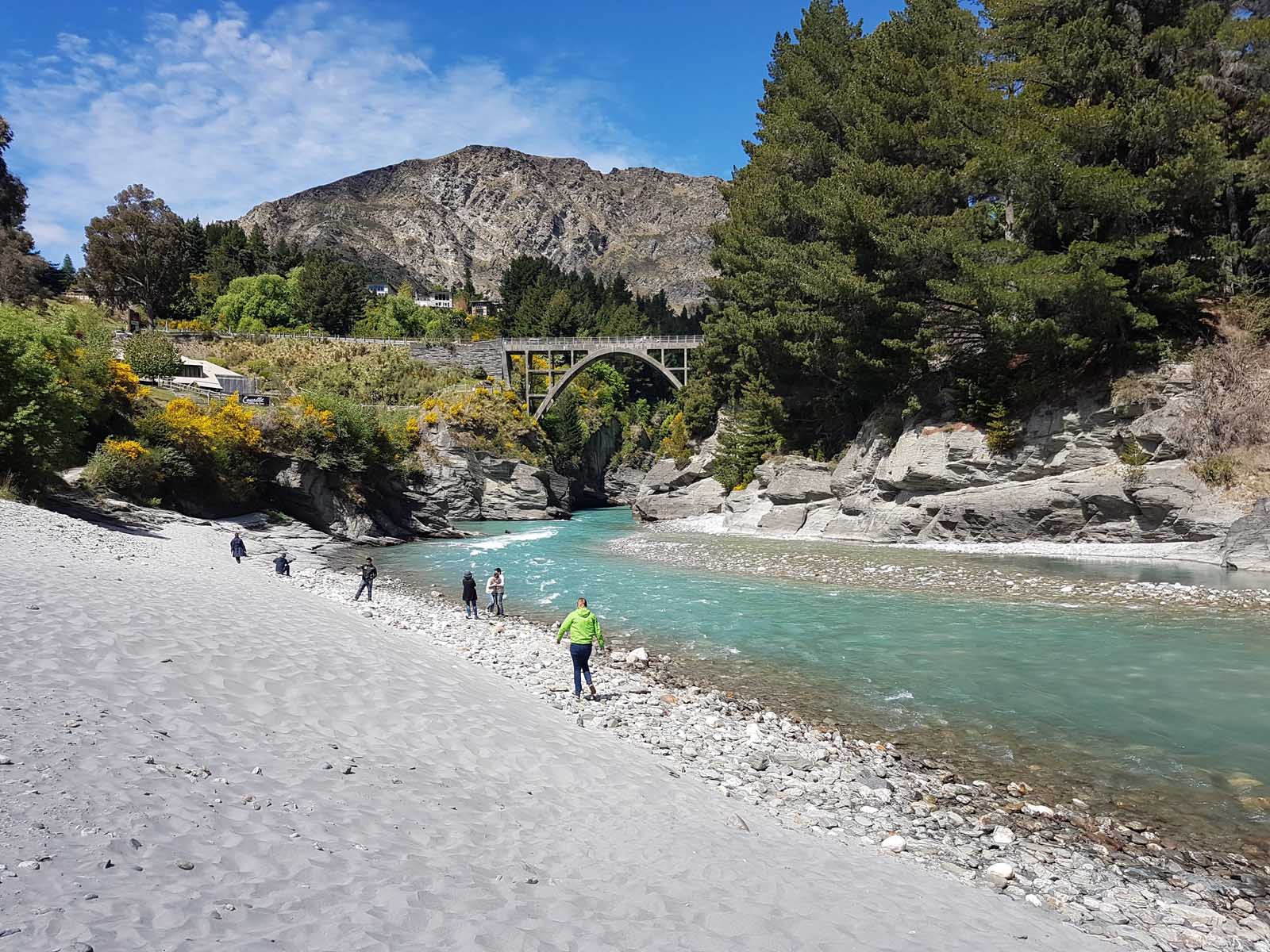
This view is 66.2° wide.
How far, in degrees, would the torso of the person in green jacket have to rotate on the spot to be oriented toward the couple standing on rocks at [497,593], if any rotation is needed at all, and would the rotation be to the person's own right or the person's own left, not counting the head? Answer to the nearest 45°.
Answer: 0° — they already face them

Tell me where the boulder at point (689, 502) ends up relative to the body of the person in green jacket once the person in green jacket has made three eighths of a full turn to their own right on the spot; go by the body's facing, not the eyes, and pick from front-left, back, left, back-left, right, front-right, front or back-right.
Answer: back-left

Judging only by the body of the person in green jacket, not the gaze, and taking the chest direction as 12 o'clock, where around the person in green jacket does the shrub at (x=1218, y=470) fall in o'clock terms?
The shrub is roughly at 2 o'clock from the person in green jacket.

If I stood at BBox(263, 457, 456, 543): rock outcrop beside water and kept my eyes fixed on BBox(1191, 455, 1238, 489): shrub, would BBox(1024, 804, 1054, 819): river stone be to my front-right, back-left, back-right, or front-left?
front-right

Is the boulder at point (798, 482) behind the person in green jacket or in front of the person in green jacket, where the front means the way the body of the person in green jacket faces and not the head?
in front

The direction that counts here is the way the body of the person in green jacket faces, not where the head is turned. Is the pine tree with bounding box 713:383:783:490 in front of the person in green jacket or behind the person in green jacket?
in front

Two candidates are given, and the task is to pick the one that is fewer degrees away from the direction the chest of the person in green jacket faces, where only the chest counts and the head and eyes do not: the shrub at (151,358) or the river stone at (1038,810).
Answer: the shrub

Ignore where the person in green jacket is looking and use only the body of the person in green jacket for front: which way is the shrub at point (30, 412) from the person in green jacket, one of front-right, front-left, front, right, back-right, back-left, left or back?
front-left

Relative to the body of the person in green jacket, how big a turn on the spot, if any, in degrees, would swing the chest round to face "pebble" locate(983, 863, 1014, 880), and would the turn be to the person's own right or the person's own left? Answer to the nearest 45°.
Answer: approximately 135° to the person's own right

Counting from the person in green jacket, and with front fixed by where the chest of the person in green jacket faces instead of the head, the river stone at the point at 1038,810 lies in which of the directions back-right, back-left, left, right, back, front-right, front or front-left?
back-right

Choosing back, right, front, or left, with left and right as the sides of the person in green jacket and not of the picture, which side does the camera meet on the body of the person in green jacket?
back

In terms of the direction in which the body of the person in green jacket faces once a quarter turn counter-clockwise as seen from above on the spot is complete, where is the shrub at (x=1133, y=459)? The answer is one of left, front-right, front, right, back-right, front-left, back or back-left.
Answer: back-right

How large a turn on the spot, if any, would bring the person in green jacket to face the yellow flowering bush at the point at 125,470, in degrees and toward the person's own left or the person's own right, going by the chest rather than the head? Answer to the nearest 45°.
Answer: approximately 45° to the person's own left

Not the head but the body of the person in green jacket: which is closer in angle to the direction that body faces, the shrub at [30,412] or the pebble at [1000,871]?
the shrub

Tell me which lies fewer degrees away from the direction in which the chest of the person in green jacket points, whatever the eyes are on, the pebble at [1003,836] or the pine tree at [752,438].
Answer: the pine tree

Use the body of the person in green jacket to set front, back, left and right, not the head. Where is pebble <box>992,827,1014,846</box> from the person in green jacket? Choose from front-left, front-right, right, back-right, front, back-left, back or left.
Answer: back-right
